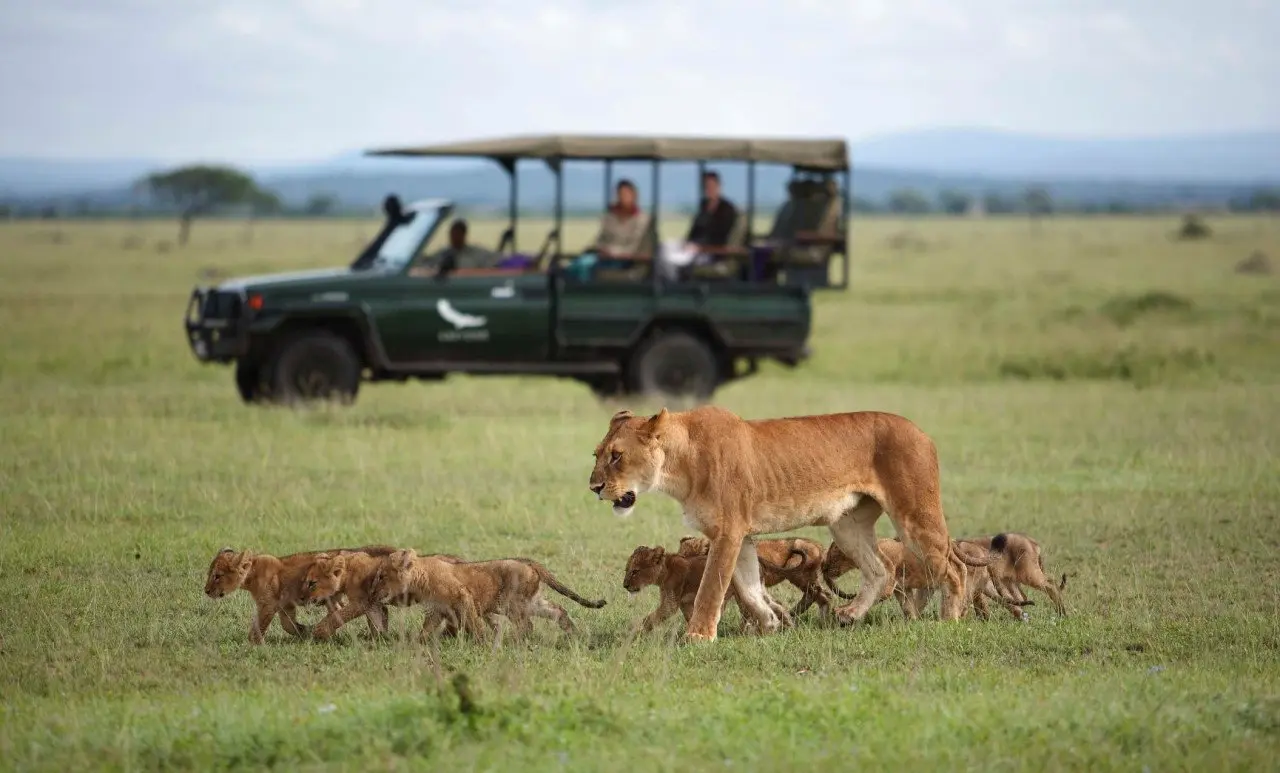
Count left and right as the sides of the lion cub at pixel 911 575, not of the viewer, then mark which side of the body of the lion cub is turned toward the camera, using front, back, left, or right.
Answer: left

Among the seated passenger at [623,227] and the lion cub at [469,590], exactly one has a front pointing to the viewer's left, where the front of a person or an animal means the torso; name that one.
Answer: the lion cub

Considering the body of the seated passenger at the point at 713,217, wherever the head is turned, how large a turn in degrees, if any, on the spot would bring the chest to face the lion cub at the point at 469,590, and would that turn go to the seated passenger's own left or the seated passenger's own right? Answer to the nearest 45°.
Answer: approximately 45° to the seated passenger's own left

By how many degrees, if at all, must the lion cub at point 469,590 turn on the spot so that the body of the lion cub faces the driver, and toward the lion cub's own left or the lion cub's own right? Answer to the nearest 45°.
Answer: approximately 90° to the lion cub's own right

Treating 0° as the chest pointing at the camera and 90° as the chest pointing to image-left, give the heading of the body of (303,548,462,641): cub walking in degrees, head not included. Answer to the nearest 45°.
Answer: approximately 90°

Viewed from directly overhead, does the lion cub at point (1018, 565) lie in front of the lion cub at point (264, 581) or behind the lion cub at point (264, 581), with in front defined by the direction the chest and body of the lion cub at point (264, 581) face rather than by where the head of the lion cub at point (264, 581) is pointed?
behind

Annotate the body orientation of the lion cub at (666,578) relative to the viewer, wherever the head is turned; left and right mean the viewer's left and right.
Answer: facing to the left of the viewer

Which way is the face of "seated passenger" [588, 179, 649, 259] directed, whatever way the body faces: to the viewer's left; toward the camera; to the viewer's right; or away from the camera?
toward the camera

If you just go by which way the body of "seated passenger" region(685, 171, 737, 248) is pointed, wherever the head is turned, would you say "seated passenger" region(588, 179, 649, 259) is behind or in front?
in front

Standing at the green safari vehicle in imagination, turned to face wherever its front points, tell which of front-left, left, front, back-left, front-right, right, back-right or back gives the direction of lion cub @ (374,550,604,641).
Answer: left

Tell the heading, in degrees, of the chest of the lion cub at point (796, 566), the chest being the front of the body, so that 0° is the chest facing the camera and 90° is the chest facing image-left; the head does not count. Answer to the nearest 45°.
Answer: approximately 90°

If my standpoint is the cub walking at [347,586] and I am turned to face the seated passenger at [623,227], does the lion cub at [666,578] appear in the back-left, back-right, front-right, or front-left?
front-right
